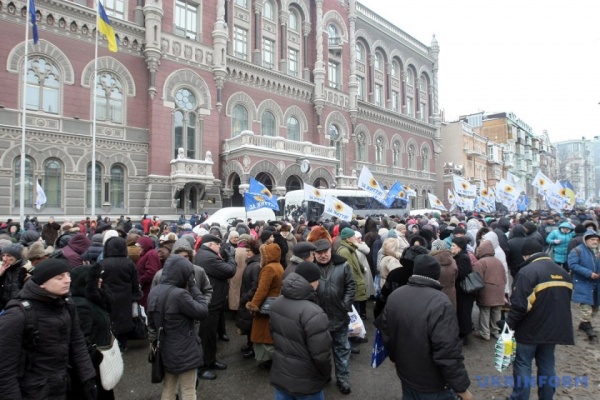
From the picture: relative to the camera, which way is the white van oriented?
to the viewer's left

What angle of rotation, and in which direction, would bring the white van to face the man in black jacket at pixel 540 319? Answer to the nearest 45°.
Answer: approximately 90° to its left

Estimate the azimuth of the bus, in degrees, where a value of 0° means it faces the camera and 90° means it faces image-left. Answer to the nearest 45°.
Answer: approximately 45°

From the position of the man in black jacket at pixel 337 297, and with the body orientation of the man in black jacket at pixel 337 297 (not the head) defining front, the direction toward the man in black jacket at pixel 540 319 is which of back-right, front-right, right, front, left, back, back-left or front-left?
back-left

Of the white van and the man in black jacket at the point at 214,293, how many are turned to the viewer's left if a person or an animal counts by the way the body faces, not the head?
1

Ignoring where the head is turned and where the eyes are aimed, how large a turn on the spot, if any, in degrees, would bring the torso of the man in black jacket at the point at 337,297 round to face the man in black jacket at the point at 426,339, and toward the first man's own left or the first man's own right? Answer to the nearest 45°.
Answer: approximately 90° to the first man's own left

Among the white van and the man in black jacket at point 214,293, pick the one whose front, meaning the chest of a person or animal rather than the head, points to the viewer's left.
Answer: the white van

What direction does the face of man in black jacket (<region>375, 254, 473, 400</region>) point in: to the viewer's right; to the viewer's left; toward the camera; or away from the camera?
away from the camera
